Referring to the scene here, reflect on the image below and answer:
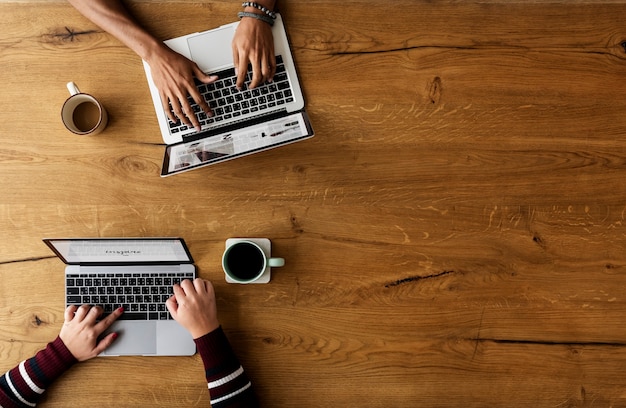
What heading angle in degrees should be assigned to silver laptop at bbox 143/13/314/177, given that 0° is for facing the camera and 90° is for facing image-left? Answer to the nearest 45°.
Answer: approximately 180°

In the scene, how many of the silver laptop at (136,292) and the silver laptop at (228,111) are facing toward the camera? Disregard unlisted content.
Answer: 1

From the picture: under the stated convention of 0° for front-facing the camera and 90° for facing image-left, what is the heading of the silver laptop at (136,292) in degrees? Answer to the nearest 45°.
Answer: approximately 0°

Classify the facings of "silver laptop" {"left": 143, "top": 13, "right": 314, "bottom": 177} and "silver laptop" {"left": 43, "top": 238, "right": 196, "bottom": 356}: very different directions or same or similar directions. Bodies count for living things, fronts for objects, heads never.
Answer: very different directions

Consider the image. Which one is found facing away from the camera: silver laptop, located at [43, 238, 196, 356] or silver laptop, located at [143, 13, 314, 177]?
silver laptop, located at [143, 13, 314, 177]
